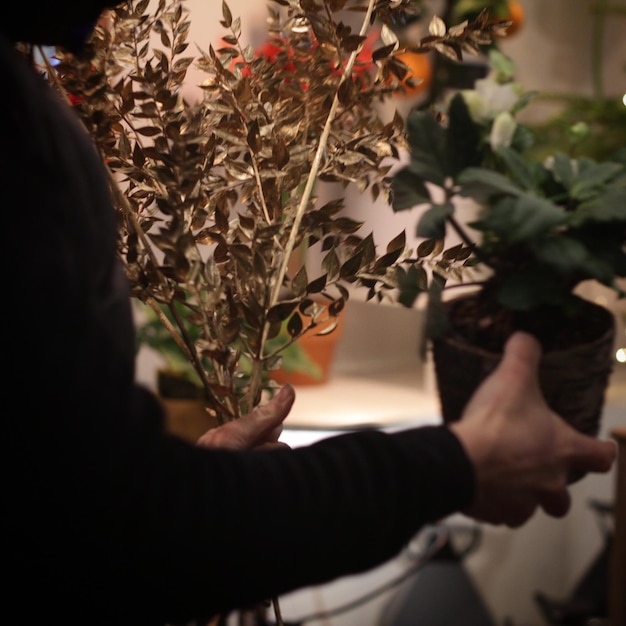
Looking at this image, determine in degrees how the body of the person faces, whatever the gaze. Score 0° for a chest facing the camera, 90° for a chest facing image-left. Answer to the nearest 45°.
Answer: approximately 270°

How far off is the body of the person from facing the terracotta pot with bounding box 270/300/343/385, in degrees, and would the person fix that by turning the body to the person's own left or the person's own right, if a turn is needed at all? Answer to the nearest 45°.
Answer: approximately 90° to the person's own left
